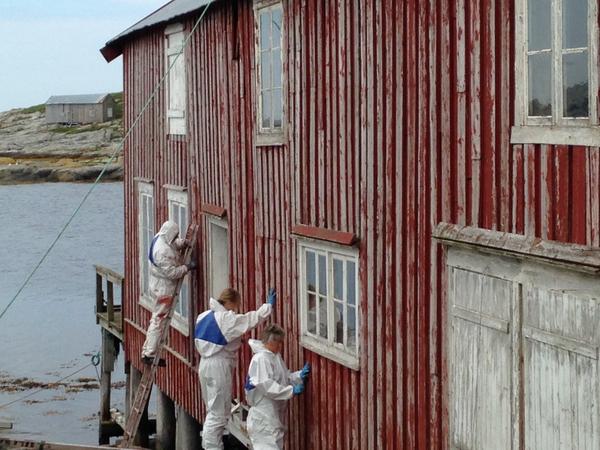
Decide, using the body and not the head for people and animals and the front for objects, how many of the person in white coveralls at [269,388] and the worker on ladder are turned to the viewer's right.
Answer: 2

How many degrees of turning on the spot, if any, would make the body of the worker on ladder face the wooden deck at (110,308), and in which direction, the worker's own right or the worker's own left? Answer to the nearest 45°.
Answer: approximately 90° to the worker's own left

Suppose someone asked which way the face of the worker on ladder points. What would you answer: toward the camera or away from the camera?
away from the camera

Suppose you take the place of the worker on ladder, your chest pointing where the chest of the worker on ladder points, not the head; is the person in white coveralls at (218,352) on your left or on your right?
on your right

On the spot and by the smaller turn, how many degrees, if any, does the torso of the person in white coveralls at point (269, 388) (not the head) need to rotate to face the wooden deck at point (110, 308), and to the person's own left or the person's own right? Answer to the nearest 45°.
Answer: approximately 90° to the person's own left

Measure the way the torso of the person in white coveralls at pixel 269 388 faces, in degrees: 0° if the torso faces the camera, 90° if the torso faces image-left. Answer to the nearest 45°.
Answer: approximately 270°

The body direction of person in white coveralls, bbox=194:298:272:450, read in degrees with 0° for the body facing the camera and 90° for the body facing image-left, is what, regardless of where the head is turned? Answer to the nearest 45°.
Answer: approximately 225°

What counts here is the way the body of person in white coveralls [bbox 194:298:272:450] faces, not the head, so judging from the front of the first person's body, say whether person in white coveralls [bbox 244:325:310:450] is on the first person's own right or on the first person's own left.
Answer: on the first person's own right
